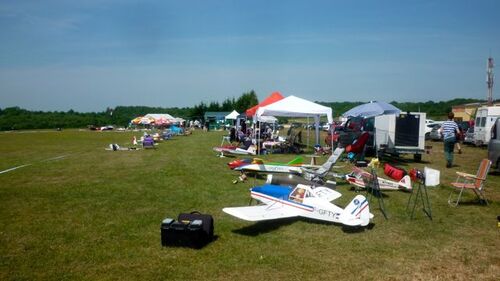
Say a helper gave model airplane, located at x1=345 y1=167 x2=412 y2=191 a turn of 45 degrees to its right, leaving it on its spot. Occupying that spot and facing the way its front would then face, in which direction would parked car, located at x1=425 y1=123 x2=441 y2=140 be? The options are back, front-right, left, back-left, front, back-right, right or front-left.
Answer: front-right

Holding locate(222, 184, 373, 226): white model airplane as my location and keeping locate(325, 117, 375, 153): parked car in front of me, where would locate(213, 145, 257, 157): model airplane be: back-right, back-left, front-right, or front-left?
front-left

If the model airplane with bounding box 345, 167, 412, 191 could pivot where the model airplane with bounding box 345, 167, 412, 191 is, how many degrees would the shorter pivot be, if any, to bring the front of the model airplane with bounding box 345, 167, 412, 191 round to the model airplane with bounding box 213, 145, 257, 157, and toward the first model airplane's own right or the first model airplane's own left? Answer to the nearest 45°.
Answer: approximately 45° to the first model airplane's own right

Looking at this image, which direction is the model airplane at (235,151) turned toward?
to the viewer's left

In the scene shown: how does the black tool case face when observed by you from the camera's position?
facing the viewer

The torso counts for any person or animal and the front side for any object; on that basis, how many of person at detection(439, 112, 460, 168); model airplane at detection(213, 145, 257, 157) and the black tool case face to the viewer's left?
1
